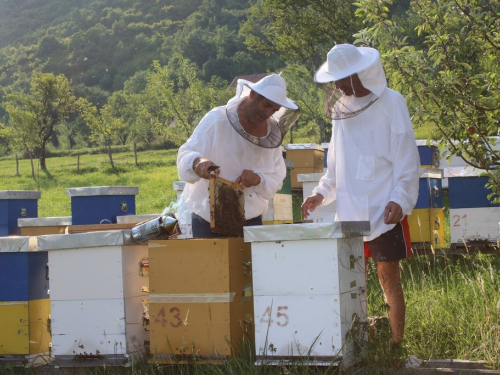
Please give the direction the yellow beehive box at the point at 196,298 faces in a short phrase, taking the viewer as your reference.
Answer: facing the viewer

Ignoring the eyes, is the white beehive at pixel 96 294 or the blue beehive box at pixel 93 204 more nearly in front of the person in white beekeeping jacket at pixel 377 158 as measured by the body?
the white beehive

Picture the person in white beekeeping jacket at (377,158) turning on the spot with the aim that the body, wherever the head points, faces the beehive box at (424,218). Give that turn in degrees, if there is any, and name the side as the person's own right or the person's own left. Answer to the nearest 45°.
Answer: approximately 135° to the person's own right

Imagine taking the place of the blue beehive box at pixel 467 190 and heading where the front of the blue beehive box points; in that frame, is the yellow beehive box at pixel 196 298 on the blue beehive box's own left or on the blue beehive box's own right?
on the blue beehive box's own right

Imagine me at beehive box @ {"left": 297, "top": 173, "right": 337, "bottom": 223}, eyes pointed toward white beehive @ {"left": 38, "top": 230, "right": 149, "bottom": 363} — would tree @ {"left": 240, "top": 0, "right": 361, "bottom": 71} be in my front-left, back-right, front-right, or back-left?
back-right

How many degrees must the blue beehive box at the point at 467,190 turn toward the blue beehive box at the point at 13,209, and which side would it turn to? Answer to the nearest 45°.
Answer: approximately 135° to its right

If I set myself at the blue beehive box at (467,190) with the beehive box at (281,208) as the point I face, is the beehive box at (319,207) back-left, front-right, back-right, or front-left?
front-left

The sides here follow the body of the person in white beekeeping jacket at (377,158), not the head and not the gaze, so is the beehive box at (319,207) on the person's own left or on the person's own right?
on the person's own right

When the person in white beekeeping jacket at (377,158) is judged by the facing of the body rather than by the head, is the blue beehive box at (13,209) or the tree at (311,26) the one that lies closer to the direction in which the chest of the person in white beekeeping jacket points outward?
the blue beehive box

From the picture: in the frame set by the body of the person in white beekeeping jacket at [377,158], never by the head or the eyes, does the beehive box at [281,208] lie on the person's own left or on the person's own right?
on the person's own right
